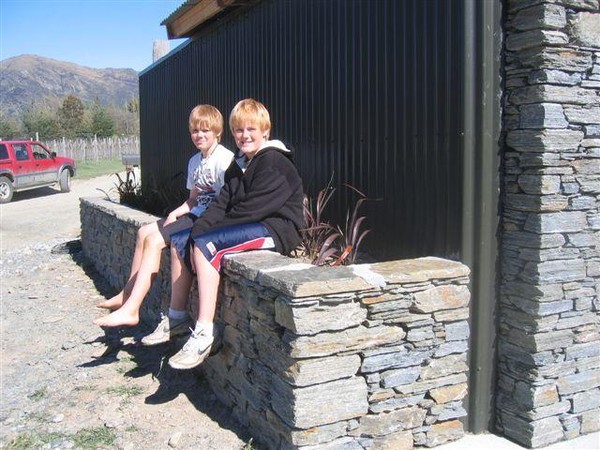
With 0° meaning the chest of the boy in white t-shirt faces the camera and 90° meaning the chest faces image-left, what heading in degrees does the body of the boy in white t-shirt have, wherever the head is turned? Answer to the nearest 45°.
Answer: approximately 45°

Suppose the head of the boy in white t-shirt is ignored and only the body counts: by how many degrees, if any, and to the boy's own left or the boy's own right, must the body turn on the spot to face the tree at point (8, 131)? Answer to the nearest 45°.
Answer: approximately 135° to the boy's own right

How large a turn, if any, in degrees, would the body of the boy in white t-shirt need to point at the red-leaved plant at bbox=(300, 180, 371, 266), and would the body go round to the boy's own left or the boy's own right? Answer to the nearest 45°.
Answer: approximately 135° to the boy's own left

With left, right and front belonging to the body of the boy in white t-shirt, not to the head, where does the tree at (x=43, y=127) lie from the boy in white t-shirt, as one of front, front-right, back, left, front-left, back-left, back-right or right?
back-right

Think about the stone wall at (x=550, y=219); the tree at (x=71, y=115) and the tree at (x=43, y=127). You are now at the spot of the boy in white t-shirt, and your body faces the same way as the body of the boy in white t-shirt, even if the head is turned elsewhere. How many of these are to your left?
1
